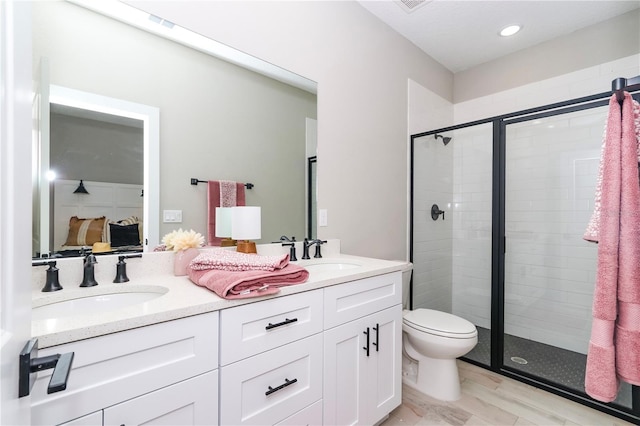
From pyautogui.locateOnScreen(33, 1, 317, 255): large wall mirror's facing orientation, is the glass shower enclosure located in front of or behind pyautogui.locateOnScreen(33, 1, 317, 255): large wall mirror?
in front

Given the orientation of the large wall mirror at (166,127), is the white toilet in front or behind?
in front

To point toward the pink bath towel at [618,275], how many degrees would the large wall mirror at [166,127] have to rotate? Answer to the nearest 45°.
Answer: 0° — it already faces it

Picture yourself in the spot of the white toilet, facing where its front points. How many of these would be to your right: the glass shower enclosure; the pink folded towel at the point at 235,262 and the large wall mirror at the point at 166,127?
2

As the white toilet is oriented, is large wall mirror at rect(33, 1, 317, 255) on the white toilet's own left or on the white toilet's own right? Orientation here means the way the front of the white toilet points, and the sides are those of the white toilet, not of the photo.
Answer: on the white toilet's own right

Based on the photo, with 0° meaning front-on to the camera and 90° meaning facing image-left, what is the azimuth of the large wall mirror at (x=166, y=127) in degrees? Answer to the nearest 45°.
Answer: approximately 315°

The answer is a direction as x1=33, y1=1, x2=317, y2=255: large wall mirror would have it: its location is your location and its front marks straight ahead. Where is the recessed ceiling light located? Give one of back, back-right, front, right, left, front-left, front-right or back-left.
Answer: front-left

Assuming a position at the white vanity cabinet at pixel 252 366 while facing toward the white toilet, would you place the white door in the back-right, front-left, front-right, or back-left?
back-right
